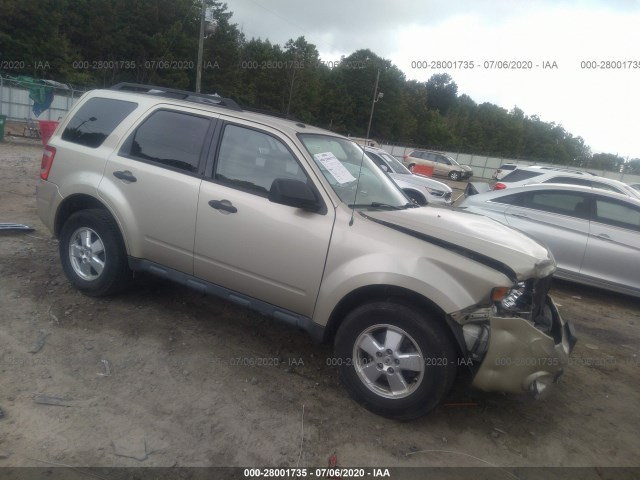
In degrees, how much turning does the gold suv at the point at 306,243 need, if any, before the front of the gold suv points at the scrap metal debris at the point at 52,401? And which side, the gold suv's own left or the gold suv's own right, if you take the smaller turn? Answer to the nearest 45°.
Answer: approximately 90° to the gold suv's own right

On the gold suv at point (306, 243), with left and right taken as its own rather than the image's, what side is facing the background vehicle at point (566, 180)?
left

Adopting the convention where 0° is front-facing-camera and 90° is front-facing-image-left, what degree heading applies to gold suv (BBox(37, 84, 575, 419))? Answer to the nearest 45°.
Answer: approximately 315°

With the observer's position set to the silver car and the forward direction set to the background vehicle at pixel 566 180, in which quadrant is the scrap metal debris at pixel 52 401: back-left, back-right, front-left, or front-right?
back-left

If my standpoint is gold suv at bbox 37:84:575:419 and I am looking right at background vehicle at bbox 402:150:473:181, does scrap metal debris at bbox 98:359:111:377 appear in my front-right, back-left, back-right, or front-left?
back-left

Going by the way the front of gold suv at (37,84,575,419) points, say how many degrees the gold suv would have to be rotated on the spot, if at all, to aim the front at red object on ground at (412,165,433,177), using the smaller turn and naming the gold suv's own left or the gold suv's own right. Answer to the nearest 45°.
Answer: approximately 135° to the gold suv's own left

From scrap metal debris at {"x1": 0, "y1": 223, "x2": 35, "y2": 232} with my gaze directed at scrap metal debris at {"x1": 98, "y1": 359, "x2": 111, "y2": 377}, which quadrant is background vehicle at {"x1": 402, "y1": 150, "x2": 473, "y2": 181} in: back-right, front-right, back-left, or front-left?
back-left

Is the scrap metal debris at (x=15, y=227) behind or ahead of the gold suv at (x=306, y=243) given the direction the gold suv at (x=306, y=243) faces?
behind

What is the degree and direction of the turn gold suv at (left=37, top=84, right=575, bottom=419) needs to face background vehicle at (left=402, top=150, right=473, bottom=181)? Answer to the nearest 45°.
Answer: approximately 135° to its left
